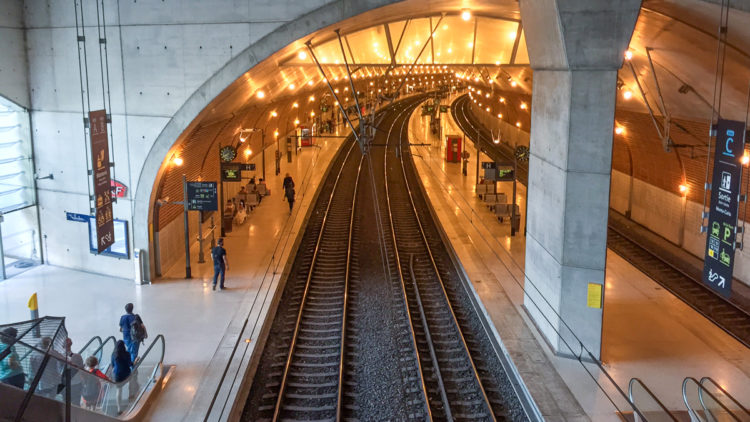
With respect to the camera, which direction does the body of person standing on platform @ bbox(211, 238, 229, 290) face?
away from the camera

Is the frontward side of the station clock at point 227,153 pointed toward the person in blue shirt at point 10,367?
yes

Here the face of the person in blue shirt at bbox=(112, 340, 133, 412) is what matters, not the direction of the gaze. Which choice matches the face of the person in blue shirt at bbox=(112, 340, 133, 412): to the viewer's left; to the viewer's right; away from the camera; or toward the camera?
away from the camera

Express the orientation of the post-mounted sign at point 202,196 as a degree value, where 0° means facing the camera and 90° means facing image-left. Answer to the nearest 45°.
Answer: approximately 0°

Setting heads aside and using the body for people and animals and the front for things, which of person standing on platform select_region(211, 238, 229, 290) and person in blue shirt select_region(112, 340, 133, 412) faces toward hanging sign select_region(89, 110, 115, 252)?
the person in blue shirt

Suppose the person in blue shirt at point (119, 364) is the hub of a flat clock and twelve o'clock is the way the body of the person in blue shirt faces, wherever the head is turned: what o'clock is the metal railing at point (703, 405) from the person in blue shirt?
The metal railing is roughly at 4 o'clock from the person in blue shirt.

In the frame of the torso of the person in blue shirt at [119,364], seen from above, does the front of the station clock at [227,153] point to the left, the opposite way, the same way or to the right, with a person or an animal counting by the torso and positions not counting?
the opposite way

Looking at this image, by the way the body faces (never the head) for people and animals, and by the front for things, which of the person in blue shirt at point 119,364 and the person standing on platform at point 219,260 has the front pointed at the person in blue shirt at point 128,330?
the person in blue shirt at point 119,364

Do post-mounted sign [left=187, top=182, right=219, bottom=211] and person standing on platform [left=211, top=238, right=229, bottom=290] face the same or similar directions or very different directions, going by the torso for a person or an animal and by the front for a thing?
very different directions

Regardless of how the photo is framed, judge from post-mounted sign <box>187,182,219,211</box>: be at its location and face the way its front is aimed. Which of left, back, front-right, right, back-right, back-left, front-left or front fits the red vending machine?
back-left
